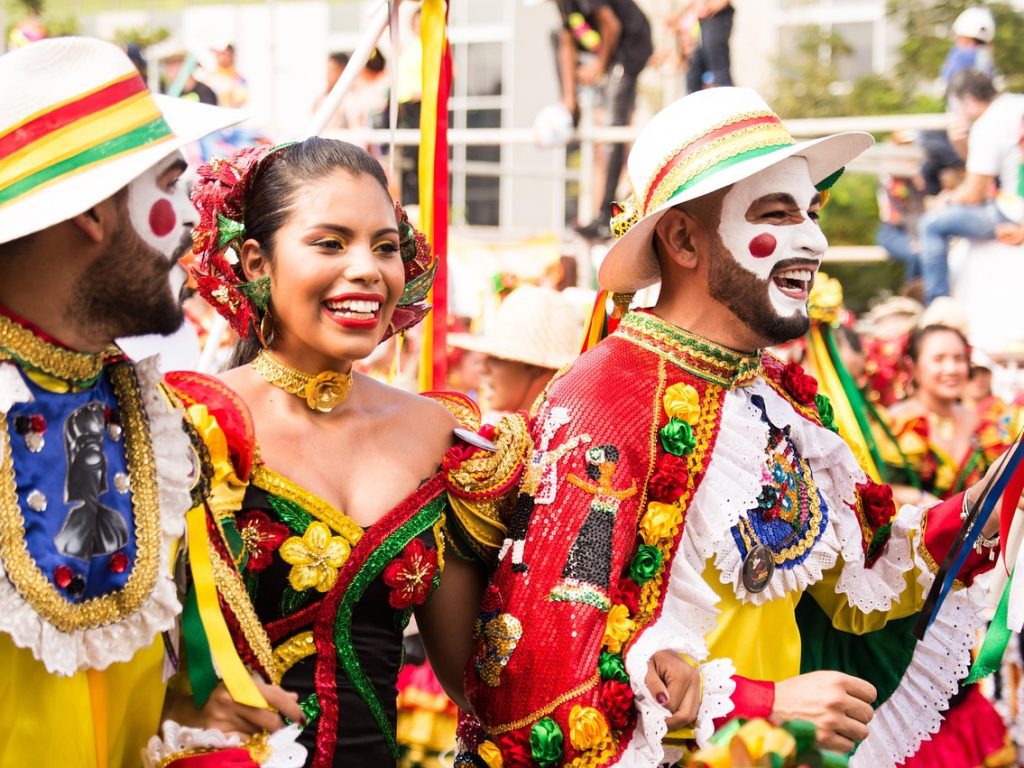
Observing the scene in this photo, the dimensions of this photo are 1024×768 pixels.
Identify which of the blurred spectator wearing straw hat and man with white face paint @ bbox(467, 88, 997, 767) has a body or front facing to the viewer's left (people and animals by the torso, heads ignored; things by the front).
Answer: the blurred spectator wearing straw hat

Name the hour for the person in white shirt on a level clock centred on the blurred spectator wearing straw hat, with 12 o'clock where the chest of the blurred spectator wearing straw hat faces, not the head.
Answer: The person in white shirt is roughly at 4 o'clock from the blurred spectator wearing straw hat.

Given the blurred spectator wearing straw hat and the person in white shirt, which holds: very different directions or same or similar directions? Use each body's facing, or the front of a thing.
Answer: same or similar directions

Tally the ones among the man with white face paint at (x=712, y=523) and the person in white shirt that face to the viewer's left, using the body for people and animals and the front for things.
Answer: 1

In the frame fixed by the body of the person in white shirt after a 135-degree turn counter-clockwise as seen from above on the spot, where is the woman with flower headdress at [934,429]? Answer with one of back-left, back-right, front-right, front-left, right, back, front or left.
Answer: front-right

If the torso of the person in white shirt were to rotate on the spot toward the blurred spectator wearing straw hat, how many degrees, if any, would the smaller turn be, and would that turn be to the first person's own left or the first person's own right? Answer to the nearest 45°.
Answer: approximately 90° to the first person's own left

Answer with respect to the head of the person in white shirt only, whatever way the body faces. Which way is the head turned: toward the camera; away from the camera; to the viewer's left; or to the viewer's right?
to the viewer's left

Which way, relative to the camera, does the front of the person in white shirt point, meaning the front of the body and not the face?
to the viewer's left

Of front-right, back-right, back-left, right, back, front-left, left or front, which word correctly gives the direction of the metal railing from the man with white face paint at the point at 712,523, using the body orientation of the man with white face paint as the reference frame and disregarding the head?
back-left

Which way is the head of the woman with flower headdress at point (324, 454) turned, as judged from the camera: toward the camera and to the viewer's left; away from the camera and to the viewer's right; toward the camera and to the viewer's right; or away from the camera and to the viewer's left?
toward the camera and to the viewer's right
